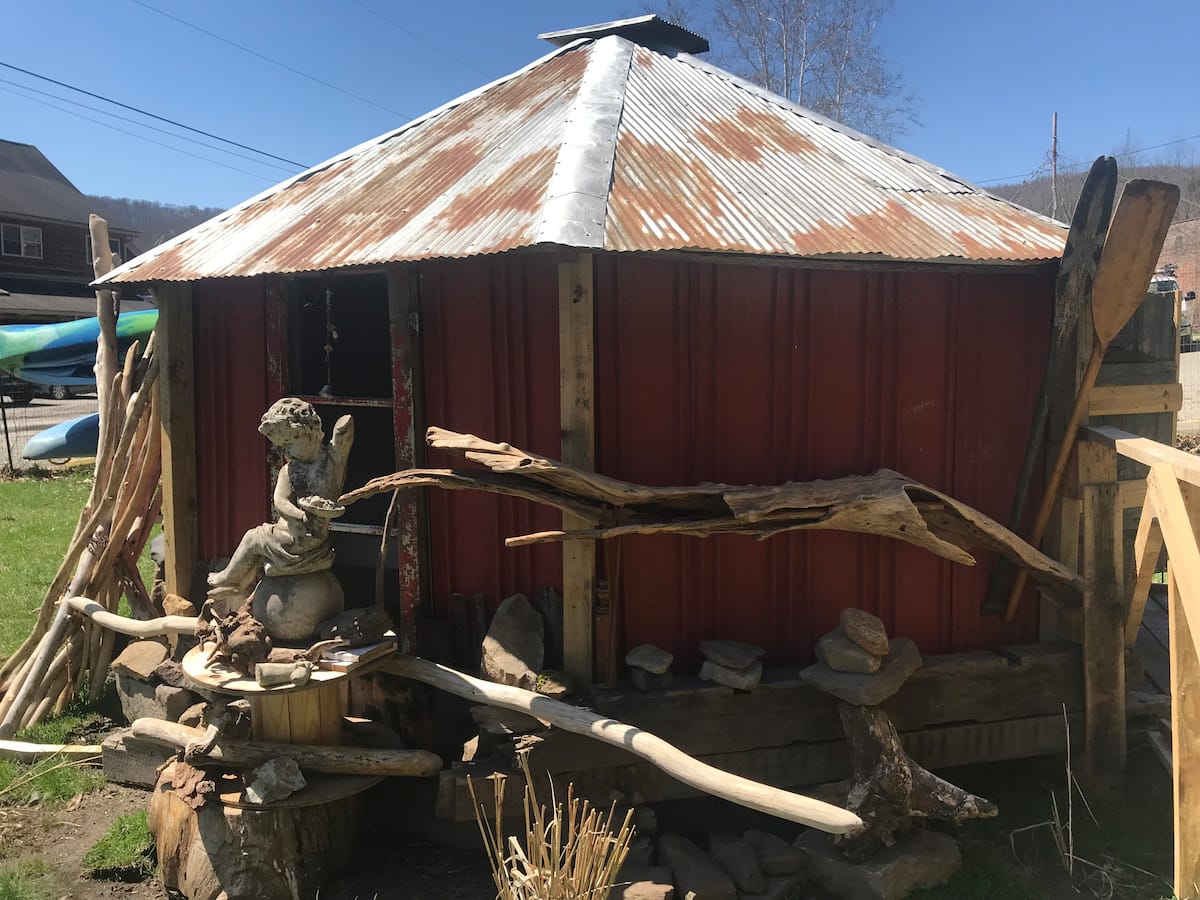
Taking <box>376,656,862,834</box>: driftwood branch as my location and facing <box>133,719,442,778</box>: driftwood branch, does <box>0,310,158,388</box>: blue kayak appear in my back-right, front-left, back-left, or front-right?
front-right

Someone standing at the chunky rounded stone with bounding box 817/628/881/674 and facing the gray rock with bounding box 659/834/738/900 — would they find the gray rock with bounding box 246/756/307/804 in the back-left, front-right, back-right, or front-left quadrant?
front-right
